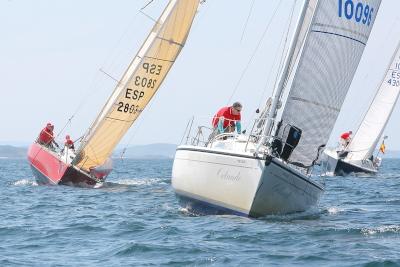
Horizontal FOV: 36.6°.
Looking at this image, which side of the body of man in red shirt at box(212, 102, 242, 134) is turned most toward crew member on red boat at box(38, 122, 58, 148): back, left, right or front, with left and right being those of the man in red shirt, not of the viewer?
back

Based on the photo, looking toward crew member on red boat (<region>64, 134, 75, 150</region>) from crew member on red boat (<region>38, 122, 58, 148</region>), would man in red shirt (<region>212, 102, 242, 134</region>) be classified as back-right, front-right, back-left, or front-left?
front-right

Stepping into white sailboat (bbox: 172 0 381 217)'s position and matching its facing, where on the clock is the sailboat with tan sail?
The sailboat with tan sail is roughly at 5 o'clock from the white sailboat.

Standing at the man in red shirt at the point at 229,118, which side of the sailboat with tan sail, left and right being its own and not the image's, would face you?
front

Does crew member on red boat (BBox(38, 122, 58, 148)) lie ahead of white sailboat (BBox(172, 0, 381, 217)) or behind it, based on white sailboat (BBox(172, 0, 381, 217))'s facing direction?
behind

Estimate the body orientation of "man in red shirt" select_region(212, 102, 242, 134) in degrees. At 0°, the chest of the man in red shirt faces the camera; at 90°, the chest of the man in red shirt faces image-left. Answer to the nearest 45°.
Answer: approximately 315°

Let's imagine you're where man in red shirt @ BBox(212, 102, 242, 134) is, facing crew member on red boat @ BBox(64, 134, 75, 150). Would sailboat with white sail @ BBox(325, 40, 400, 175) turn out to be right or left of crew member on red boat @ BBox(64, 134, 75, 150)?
right

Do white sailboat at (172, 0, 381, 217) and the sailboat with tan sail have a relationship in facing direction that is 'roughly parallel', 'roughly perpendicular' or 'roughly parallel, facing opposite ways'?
roughly parallel

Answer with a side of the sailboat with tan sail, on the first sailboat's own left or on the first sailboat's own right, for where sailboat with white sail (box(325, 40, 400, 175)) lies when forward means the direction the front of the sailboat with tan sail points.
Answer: on the first sailboat's own left

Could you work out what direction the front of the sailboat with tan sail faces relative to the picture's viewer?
facing the viewer
